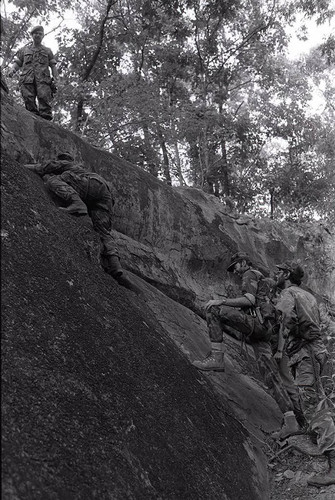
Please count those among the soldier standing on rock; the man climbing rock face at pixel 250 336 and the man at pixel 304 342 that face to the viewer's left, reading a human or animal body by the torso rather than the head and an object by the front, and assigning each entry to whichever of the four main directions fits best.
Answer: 2

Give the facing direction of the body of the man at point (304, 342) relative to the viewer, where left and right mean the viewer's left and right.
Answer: facing to the left of the viewer

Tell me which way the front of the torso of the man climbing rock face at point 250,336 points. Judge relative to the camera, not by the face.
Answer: to the viewer's left

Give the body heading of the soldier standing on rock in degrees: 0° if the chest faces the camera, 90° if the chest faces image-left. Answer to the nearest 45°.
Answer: approximately 0°

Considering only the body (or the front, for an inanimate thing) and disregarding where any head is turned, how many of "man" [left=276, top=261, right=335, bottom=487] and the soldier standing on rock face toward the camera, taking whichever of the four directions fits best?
1
